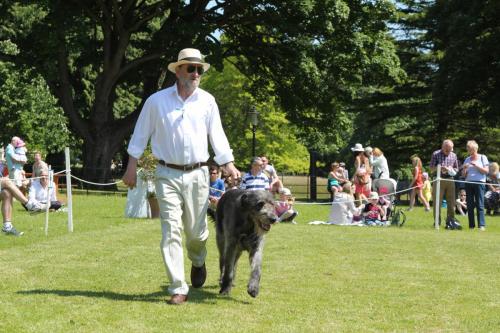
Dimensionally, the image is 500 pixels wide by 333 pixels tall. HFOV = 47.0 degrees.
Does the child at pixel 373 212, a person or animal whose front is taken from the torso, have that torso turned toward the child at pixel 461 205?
no

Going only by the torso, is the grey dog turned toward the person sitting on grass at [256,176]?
no

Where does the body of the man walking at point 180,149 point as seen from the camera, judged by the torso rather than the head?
toward the camera

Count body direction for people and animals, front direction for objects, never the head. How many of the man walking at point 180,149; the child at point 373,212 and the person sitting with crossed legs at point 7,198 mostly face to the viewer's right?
1

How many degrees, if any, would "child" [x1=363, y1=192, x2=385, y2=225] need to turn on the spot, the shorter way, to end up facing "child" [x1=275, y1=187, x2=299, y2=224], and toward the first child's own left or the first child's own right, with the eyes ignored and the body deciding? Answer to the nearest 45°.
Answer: approximately 90° to the first child's own right

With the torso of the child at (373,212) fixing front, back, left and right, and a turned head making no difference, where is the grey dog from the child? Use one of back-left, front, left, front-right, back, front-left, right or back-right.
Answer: front

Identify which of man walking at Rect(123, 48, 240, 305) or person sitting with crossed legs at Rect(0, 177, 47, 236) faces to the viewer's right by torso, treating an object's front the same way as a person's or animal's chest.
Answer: the person sitting with crossed legs

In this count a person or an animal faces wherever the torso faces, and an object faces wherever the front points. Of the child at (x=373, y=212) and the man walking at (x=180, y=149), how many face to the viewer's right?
0

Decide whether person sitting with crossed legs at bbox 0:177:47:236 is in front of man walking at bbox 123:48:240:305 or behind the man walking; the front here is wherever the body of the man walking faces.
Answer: behind

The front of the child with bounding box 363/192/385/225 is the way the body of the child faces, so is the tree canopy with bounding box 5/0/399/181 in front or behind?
behind

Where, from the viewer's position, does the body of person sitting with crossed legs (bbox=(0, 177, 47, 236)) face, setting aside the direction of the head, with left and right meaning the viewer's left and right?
facing to the right of the viewer
